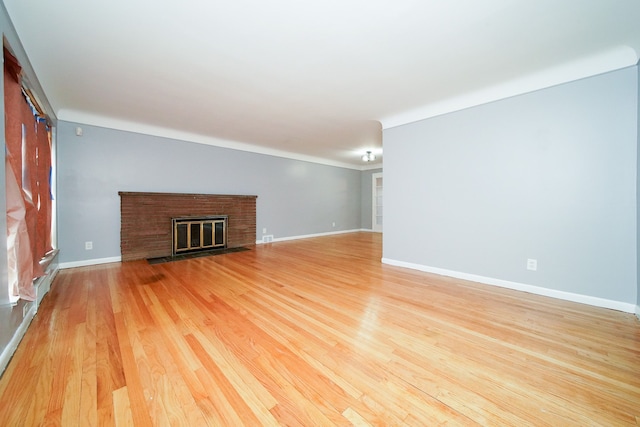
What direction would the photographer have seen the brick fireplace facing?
facing the viewer and to the right of the viewer
